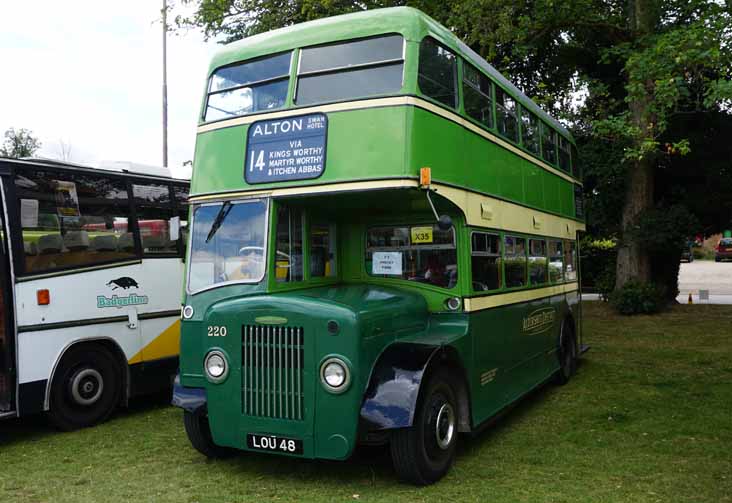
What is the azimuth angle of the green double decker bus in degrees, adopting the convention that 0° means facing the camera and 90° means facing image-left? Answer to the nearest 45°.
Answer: approximately 45°

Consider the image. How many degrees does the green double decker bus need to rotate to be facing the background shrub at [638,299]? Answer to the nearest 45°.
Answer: approximately 180°

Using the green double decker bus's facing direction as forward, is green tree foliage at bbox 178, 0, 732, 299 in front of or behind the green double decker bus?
behind

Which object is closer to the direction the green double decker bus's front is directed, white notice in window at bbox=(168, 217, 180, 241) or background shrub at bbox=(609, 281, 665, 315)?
the white notice in window

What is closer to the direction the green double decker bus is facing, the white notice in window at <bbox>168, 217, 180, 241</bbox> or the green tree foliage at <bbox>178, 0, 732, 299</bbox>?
the white notice in window
